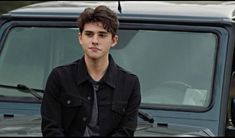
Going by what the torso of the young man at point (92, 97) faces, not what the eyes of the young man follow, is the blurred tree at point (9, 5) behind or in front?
behind

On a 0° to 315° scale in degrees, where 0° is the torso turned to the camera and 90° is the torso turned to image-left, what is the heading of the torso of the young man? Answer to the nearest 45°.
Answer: approximately 0°
